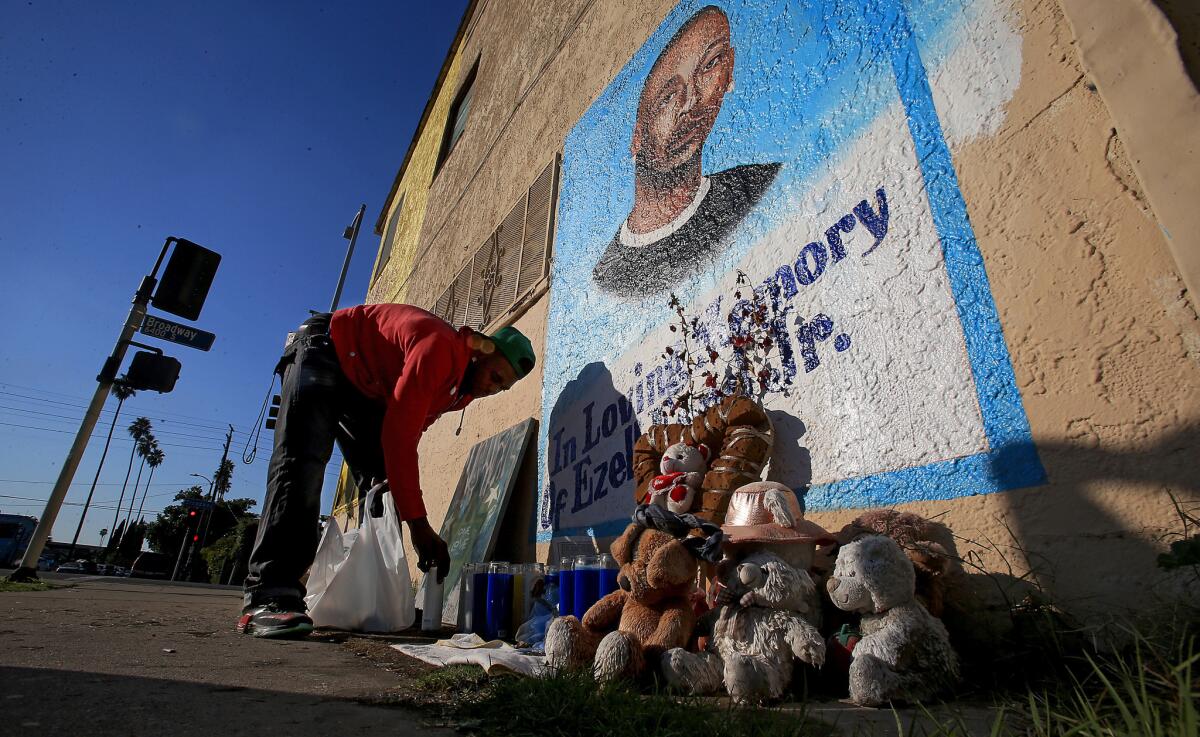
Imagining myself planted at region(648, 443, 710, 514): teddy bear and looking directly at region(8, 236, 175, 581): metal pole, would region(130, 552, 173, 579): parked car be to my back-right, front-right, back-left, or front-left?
front-right

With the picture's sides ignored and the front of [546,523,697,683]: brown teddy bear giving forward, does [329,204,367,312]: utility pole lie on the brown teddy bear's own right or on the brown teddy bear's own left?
on the brown teddy bear's own right

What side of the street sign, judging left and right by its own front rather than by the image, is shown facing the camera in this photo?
front

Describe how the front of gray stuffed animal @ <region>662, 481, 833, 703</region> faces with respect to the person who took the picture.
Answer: facing the viewer and to the left of the viewer

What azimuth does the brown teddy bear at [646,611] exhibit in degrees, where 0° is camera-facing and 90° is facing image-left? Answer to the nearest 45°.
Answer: approximately 45°

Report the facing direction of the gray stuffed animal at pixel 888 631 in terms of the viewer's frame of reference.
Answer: facing to the left of the viewer

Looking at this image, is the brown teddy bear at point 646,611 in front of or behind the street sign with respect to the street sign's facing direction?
in front

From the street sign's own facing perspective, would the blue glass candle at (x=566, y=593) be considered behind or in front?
in front

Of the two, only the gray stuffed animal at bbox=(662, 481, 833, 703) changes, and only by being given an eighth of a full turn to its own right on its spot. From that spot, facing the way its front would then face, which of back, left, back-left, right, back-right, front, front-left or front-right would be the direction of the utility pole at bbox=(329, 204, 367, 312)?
front-right
